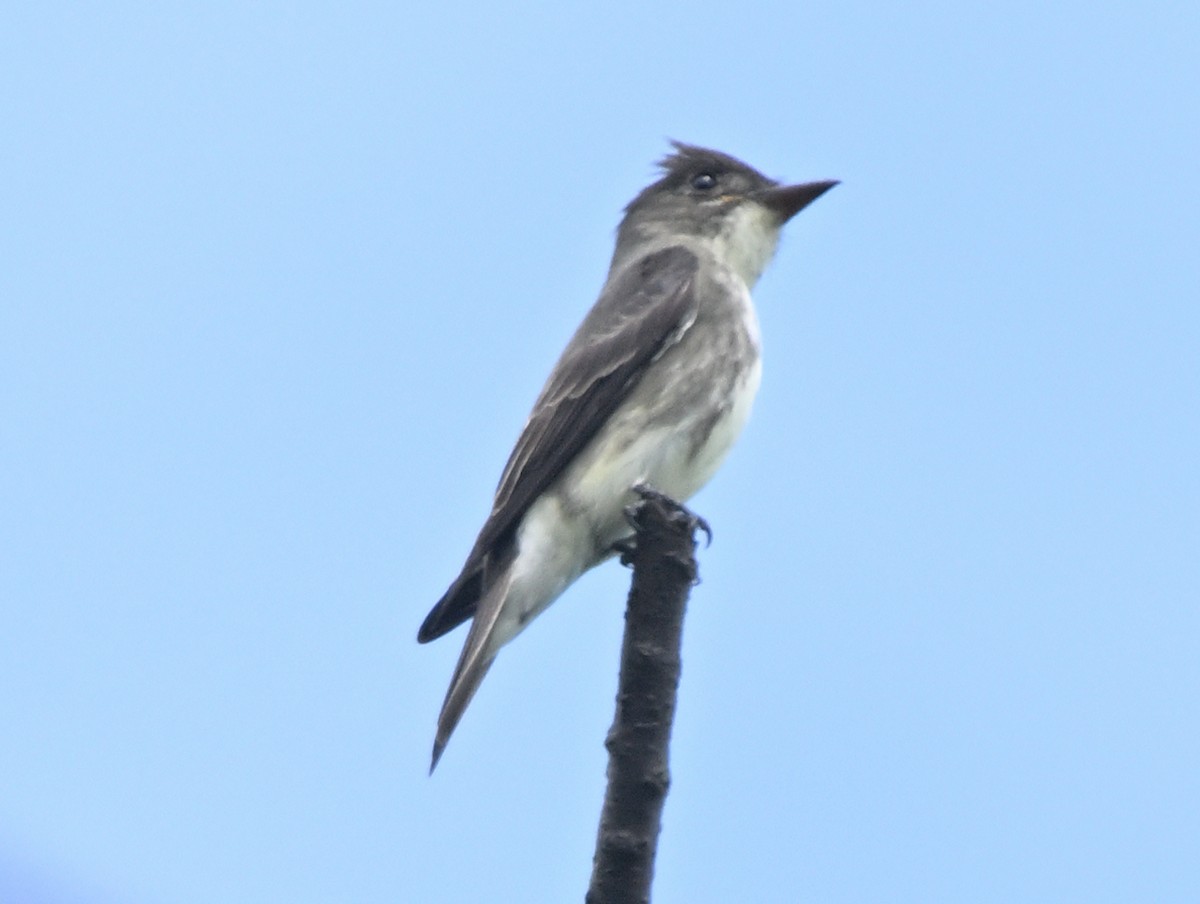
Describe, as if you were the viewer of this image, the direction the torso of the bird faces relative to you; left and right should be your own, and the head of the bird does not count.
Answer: facing to the right of the viewer
